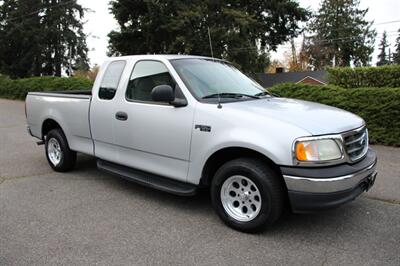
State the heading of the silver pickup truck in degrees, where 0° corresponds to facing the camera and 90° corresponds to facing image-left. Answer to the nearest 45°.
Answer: approximately 315°

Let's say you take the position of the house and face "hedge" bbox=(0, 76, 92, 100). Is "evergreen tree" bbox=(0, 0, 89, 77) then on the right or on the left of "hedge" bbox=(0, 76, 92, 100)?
right

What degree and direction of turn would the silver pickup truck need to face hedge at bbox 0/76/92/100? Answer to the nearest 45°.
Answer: approximately 180°

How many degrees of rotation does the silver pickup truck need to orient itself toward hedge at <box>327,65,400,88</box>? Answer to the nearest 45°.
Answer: approximately 90° to its left

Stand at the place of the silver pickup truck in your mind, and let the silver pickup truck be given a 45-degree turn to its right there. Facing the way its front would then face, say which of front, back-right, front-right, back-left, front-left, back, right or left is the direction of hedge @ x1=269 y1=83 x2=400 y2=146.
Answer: back-left

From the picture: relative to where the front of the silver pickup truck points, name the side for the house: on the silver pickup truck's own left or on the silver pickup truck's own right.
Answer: on the silver pickup truck's own left

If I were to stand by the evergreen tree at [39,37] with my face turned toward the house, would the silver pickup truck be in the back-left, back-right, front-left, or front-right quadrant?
front-right

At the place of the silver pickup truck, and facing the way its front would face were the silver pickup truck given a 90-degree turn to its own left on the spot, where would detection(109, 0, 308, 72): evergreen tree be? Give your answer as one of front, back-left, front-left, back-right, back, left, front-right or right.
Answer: front-left
